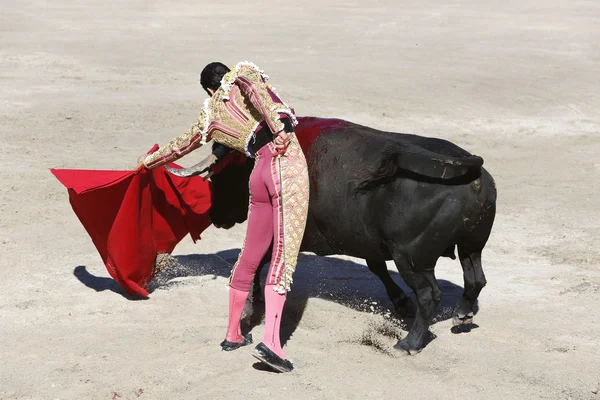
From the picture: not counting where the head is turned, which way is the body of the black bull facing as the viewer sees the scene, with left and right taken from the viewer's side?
facing away from the viewer and to the left of the viewer

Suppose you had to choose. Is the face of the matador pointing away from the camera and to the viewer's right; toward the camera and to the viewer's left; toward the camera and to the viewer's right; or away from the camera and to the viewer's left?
away from the camera and to the viewer's left

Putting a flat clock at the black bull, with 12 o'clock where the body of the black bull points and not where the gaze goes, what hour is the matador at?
The matador is roughly at 10 o'clock from the black bull.

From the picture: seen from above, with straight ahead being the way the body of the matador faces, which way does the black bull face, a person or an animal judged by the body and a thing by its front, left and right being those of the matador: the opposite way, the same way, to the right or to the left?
to the left
